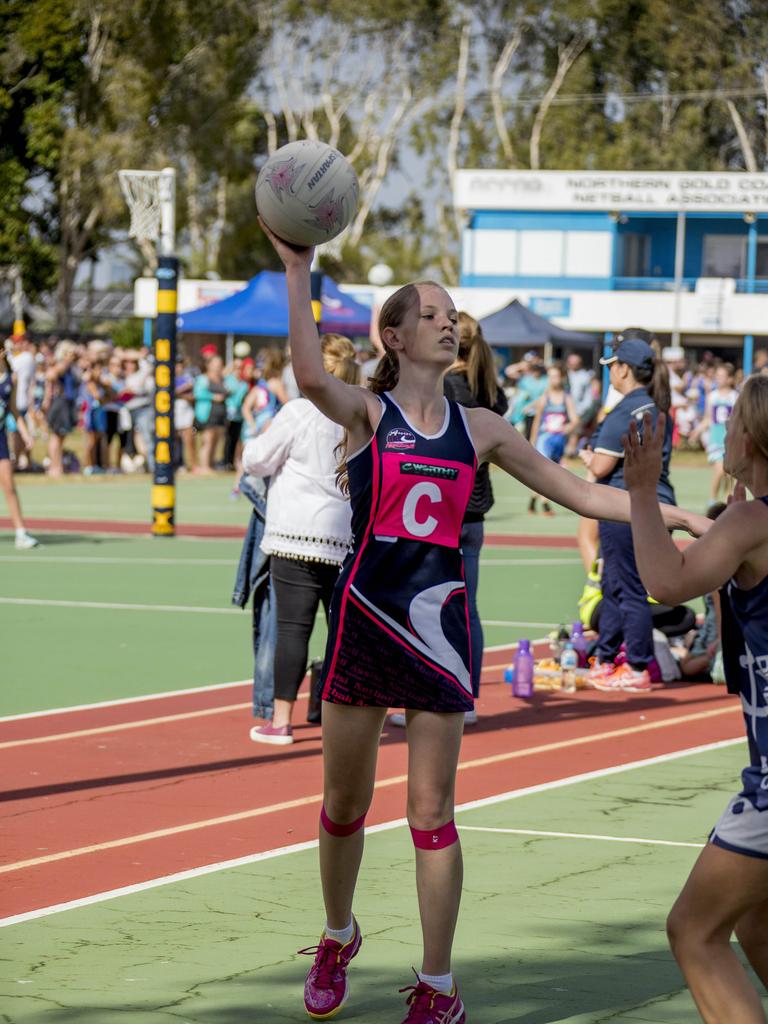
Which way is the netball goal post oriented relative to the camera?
to the viewer's left

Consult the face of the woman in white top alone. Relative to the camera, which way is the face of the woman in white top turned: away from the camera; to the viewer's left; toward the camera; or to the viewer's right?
away from the camera

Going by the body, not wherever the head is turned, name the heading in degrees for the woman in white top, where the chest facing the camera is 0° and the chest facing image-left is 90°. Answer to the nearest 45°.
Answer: approximately 135°

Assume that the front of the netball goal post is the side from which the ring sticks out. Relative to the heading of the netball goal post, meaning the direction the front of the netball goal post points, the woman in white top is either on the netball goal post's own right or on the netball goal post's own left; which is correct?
on the netball goal post's own left

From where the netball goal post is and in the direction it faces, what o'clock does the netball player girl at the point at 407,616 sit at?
The netball player girl is roughly at 9 o'clock from the netball goal post.

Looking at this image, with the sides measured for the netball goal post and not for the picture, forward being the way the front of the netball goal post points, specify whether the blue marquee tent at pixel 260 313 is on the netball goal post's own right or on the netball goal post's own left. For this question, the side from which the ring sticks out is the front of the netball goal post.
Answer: on the netball goal post's own right

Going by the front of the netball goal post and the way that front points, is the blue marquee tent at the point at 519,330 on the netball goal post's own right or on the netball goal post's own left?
on the netball goal post's own right
